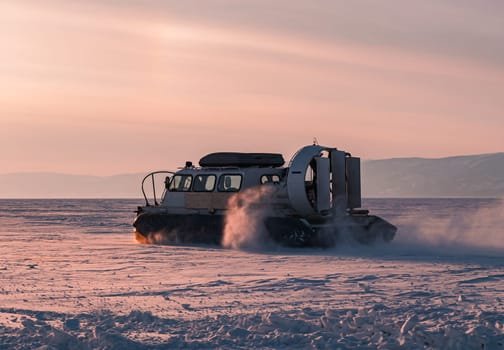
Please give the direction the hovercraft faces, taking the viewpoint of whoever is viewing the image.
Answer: facing away from the viewer and to the left of the viewer
